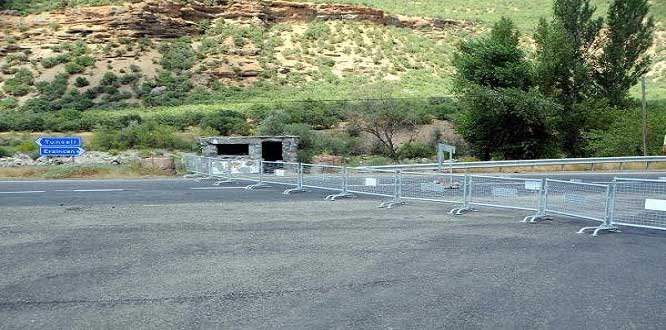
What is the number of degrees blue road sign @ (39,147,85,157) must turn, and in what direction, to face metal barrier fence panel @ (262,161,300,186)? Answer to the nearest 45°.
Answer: approximately 45° to its left

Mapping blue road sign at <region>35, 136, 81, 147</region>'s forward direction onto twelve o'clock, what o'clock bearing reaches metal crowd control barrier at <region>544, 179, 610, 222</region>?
The metal crowd control barrier is roughly at 11 o'clock from the blue road sign.

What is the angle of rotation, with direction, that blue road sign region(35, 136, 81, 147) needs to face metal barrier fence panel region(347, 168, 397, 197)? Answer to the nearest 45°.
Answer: approximately 45° to its left

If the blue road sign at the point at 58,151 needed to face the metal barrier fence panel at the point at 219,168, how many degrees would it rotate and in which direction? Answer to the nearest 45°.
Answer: approximately 45° to its left

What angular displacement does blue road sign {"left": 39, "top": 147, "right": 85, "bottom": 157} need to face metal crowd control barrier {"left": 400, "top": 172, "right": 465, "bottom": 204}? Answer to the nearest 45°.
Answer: approximately 45° to its left

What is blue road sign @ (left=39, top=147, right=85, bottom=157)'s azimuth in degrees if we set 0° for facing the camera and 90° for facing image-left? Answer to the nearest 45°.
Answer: approximately 0°

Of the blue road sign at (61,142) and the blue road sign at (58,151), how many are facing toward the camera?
2

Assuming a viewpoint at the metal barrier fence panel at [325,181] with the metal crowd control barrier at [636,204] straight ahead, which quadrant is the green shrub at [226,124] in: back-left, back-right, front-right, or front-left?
back-left

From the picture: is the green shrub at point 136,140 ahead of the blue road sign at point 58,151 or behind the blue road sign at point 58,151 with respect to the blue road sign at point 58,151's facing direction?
behind

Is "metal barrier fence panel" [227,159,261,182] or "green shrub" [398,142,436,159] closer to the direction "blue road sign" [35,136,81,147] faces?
the metal barrier fence panel

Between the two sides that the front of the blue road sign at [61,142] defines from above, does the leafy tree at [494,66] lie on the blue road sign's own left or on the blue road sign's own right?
on the blue road sign's own left

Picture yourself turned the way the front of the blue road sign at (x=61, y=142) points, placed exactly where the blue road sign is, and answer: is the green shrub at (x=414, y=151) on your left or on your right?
on your left
